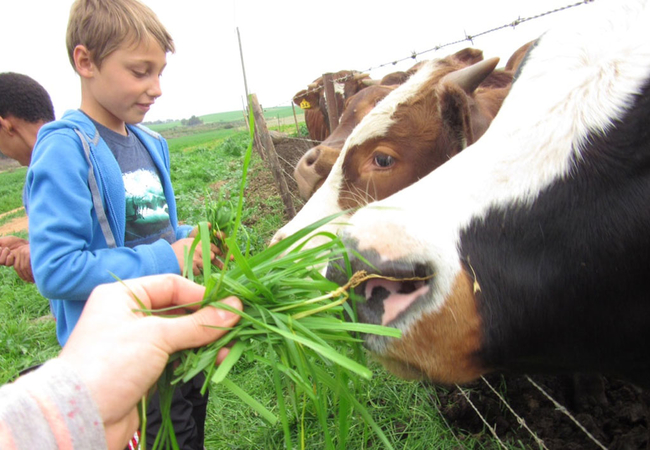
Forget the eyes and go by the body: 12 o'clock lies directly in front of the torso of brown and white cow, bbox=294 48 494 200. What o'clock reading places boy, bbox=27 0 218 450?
The boy is roughly at 11 o'clock from the brown and white cow.

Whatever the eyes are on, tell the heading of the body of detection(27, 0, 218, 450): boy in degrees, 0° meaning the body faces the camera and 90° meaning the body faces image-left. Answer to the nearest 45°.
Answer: approximately 315°

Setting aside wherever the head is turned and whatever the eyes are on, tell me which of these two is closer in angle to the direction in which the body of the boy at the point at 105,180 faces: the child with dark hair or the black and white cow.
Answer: the black and white cow

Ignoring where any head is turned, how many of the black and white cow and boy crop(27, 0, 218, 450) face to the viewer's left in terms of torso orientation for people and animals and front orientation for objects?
1

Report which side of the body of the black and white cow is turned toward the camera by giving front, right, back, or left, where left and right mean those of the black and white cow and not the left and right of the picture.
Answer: left

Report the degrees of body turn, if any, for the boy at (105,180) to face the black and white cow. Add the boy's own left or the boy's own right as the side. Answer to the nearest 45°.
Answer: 0° — they already face it

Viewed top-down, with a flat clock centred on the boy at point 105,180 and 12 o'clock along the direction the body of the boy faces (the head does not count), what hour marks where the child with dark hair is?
The child with dark hair is roughly at 7 o'clock from the boy.
